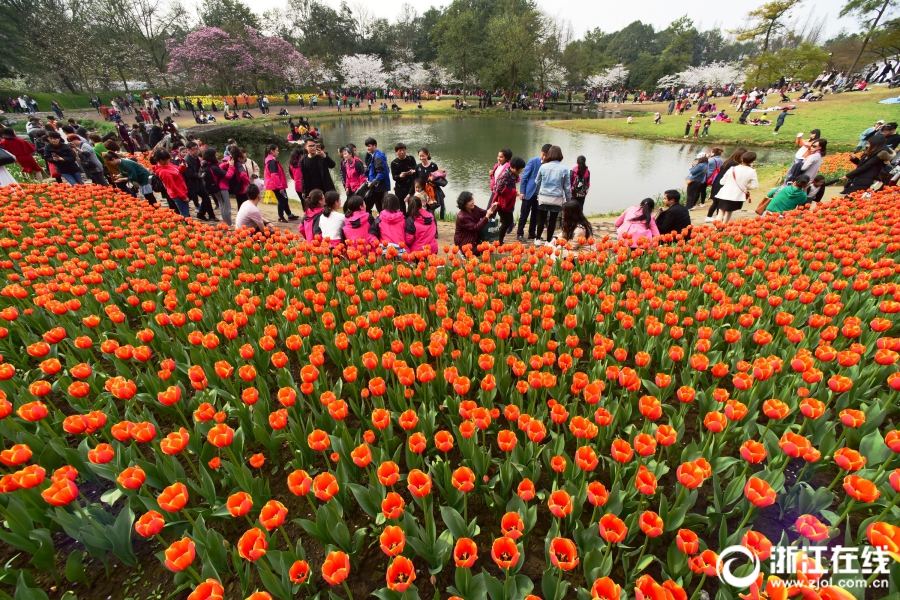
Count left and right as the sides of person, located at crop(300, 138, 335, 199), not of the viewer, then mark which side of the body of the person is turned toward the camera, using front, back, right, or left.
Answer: front

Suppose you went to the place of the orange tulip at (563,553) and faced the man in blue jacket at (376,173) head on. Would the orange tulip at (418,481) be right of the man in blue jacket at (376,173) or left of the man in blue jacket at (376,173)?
left

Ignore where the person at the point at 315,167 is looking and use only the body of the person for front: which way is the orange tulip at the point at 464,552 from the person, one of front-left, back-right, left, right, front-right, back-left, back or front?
front

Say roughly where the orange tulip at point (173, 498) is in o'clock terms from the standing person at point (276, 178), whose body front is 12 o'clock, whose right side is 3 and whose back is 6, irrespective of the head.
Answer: The orange tulip is roughly at 3 o'clock from the standing person.

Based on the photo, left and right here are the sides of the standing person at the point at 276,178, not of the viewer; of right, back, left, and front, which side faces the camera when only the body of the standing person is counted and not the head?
right

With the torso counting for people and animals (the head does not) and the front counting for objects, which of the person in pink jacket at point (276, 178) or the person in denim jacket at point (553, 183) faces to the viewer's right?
the person in pink jacket at point (276, 178)
